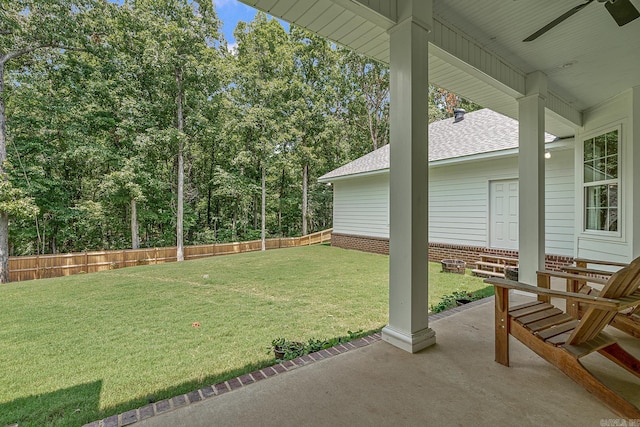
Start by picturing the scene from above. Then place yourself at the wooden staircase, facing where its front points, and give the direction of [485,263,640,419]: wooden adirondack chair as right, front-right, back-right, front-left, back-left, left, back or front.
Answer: front-left

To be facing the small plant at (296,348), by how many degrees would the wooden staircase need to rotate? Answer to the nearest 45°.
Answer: approximately 45° to its left

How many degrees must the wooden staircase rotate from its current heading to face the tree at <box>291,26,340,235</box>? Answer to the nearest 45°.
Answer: approximately 90° to its right

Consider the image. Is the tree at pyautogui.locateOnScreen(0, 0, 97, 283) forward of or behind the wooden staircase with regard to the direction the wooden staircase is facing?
forward

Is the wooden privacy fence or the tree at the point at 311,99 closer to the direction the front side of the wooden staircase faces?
the wooden privacy fence

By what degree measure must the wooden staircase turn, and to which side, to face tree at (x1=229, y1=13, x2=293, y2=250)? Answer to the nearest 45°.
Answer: approximately 45° to its right

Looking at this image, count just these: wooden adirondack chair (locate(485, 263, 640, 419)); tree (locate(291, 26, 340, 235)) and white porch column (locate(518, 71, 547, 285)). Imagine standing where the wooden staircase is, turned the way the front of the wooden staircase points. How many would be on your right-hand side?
1

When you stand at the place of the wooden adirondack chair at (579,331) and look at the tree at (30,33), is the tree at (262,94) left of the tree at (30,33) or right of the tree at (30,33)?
right

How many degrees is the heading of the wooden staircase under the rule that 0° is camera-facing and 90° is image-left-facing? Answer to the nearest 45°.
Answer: approximately 45°

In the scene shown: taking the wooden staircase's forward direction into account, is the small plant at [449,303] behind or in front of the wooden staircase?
in front

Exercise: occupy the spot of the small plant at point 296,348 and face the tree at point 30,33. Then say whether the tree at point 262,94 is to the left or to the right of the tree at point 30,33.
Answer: right

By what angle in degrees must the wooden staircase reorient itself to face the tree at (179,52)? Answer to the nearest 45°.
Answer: approximately 45° to its right

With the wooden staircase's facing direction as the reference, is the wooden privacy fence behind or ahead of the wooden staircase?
ahead
